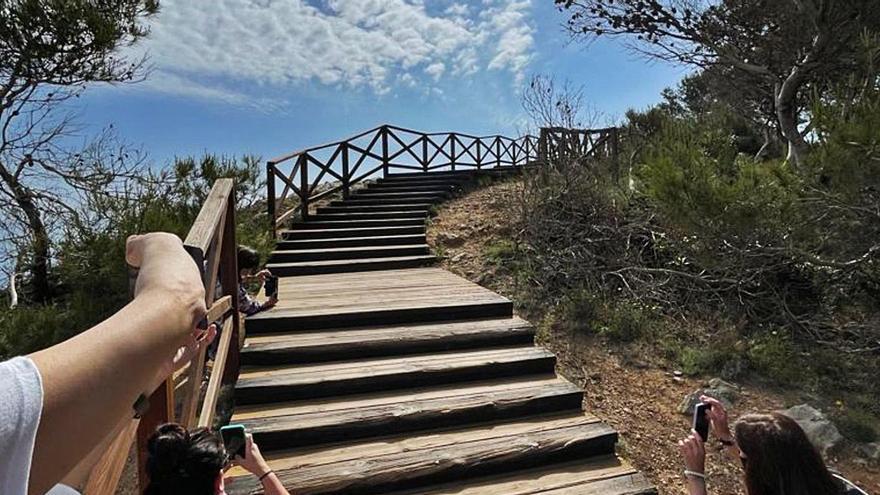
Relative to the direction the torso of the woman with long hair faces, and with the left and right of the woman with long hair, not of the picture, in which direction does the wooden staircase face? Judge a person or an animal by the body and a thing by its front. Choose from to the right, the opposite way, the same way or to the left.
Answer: the opposite way

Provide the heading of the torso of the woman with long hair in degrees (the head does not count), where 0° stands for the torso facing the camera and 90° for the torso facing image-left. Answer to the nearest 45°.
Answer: approximately 135°

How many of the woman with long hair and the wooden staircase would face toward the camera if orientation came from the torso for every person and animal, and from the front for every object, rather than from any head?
1

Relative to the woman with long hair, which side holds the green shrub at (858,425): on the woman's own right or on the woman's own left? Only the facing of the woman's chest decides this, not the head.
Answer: on the woman's own right

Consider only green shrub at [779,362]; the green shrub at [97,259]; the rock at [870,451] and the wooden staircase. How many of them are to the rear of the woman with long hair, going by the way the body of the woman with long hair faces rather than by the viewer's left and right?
0

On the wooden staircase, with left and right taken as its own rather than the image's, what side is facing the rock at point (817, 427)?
left

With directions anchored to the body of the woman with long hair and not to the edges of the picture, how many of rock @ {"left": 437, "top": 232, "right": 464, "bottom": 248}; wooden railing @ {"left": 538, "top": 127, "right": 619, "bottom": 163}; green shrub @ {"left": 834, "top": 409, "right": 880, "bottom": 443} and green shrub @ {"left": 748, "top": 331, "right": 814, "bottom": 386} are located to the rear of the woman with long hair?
0

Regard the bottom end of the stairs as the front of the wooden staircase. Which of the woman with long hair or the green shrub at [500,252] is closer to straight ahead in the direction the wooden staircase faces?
the woman with long hair

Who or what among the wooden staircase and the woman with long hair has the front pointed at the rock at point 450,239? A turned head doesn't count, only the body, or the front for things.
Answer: the woman with long hair

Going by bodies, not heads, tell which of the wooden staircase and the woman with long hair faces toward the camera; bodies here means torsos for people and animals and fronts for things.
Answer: the wooden staircase

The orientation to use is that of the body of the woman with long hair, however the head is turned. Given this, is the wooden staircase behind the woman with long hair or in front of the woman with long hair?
in front

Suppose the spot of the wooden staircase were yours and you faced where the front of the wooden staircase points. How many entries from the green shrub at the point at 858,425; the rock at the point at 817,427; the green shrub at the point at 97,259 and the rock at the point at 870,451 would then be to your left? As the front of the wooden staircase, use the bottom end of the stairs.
3

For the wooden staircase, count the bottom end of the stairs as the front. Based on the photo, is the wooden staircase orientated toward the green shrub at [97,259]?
no

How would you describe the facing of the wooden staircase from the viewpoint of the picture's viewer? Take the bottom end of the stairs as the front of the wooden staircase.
facing the viewer

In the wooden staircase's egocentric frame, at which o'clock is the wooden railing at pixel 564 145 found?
The wooden railing is roughly at 7 o'clock from the wooden staircase.

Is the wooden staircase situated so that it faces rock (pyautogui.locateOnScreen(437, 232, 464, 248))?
no

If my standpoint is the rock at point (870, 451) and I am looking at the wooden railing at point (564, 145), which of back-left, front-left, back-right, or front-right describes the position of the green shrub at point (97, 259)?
front-left

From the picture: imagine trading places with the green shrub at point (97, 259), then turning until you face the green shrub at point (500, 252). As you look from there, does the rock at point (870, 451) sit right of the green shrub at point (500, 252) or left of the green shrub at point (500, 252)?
right

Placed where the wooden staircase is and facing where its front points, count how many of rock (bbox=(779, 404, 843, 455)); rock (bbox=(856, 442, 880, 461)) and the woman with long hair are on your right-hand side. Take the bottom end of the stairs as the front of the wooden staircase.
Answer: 0

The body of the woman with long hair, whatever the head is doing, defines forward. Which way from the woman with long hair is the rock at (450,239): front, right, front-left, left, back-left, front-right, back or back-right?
front
